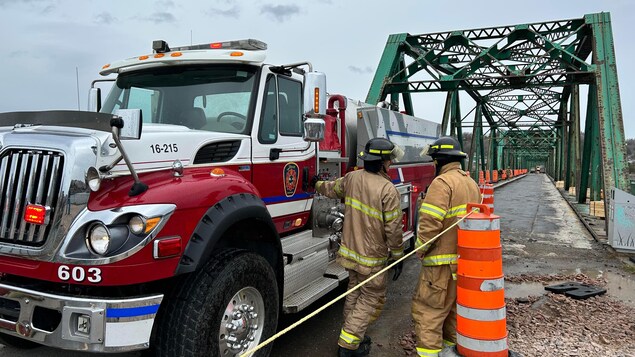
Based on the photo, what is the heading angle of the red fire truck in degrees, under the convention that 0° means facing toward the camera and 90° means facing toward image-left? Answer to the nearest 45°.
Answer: approximately 45°

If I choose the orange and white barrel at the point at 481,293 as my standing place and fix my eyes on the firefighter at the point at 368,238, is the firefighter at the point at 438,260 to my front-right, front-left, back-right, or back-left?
front-right

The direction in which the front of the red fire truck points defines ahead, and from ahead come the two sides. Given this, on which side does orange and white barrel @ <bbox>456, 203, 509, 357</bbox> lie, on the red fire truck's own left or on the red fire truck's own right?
on the red fire truck's own left
